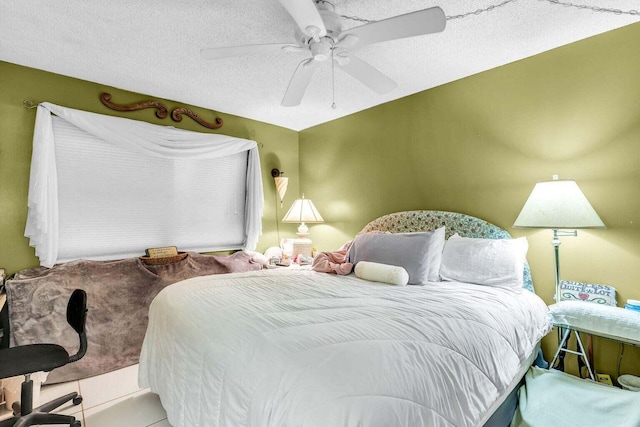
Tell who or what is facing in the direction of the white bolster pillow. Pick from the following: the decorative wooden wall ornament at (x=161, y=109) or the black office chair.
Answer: the decorative wooden wall ornament

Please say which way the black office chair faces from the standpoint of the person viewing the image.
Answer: facing to the left of the viewer

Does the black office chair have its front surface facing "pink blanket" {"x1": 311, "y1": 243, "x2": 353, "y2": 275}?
no

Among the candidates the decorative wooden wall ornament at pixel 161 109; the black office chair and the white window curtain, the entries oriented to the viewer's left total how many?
1

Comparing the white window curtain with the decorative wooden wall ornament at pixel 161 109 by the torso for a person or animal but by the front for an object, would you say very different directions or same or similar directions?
same or similar directions

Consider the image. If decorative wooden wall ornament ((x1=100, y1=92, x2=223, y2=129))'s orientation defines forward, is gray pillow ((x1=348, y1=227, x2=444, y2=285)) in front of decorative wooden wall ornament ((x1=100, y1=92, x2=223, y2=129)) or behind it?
in front

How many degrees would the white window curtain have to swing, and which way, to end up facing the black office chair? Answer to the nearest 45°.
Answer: approximately 45° to its right

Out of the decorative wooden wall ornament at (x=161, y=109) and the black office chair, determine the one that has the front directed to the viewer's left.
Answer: the black office chair

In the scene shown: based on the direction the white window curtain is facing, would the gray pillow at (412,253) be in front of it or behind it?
in front

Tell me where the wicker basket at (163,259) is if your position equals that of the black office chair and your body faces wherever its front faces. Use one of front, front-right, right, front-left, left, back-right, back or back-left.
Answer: back-right

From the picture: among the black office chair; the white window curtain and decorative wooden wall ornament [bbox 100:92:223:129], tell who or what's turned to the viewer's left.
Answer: the black office chair

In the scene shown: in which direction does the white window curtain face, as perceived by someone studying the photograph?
facing the viewer and to the right of the viewer
